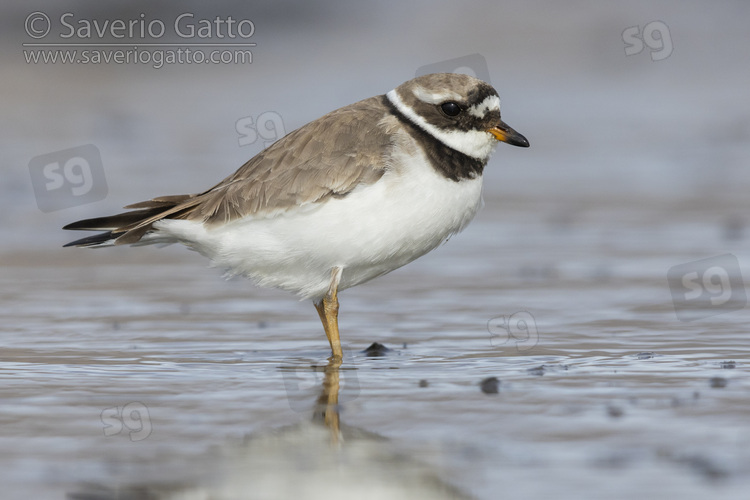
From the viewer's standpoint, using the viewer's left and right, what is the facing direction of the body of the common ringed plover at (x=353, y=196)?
facing to the right of the viewer

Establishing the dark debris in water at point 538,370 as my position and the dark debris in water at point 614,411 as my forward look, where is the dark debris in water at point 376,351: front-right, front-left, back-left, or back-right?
back-right
